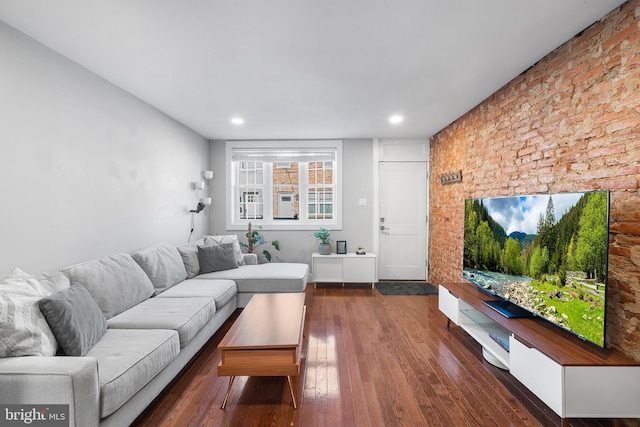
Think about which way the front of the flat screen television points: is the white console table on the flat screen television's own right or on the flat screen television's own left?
on the flat screen television's own right

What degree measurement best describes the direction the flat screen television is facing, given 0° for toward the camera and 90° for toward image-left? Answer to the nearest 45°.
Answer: approximately 45°

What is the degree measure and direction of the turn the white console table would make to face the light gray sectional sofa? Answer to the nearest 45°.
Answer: approximately 45° to its right

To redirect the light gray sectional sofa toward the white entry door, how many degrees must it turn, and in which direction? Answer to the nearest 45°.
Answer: approximately 45° to its left

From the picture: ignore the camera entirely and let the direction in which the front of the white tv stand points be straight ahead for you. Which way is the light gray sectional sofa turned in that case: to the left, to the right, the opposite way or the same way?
the opposite way

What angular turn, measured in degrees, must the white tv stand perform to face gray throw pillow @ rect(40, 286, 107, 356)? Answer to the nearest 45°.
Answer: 0° — it already faces it

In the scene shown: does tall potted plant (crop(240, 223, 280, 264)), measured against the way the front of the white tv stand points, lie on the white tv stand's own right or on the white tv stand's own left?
on the white tv stand's own right

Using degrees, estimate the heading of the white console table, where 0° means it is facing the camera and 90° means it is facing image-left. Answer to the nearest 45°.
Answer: approximately 0°

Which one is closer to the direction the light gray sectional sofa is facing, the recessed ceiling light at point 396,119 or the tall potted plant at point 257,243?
the recessed ceiling light

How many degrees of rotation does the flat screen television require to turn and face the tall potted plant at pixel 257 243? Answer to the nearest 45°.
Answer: approximately 45° to its right

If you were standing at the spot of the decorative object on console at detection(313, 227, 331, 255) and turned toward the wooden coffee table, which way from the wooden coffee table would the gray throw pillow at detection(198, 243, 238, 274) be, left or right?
right
